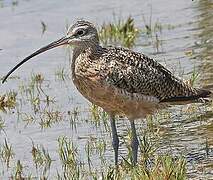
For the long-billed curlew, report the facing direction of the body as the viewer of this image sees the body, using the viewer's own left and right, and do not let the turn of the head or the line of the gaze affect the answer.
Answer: facing to the left of the viewer

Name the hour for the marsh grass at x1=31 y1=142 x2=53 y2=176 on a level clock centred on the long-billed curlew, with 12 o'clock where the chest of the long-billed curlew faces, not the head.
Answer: The marsh grass is roughly at 12 o'clock from the long-billed curlew.

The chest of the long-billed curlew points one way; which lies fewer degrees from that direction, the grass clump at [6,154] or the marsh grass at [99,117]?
the grass clump

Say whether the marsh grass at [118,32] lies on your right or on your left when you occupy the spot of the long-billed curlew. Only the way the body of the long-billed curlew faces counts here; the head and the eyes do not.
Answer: on your right

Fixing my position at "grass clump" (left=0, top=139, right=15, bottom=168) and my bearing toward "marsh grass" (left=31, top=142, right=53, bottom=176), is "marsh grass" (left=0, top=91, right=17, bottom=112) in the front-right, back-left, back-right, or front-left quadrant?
back-left

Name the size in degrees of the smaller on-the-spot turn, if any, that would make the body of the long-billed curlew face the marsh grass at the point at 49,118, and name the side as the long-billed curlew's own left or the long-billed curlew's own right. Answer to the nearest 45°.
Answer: approximately 45° to the long-billed curlew's own right

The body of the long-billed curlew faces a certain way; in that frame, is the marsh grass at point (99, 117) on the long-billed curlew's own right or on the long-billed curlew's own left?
on the long-billed curlew's own right

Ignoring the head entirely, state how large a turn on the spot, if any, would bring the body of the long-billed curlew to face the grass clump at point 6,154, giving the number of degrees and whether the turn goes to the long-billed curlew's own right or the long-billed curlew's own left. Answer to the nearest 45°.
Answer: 0° — it already faces it
